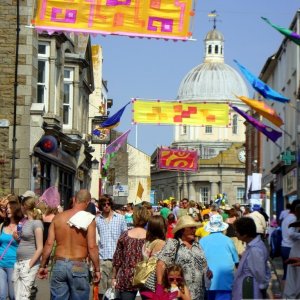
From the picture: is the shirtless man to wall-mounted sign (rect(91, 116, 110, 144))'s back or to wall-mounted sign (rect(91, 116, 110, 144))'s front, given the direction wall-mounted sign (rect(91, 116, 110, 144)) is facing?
to the front

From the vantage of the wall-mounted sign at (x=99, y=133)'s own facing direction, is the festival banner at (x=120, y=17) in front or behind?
in front

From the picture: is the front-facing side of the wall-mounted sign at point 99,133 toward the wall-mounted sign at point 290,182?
no

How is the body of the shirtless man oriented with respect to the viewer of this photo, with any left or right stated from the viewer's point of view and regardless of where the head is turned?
facing away from the viewer

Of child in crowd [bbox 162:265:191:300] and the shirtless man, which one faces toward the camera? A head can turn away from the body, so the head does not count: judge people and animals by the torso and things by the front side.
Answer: the child in crowd

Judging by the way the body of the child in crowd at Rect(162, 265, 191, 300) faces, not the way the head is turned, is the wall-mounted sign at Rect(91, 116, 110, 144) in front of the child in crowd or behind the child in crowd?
behind

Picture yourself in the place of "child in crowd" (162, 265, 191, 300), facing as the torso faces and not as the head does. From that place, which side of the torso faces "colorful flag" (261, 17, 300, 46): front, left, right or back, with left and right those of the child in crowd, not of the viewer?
back

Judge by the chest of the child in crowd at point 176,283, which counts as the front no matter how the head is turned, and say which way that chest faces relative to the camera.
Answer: toward the camera

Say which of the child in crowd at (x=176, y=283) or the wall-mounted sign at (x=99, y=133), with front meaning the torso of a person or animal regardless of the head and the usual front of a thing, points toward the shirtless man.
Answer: the wall-mounted sign

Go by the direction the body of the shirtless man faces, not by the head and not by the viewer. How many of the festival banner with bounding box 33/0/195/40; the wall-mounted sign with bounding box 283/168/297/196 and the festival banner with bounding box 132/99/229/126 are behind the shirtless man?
0

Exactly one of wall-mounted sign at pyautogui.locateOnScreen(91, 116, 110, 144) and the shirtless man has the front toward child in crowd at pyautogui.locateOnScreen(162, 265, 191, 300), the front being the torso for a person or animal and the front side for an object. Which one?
the wall-mounted sign

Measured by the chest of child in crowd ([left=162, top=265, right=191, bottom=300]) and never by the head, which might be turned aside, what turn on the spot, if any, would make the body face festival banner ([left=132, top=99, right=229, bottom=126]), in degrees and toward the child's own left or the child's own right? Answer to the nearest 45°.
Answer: approximately 180°

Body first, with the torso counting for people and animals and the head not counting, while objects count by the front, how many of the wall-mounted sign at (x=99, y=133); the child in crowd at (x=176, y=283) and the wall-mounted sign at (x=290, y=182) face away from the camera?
0

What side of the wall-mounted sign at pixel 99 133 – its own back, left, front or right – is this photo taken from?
front

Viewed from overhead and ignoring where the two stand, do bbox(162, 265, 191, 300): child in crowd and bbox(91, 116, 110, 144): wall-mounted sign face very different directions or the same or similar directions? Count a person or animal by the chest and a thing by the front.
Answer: same or similar directions

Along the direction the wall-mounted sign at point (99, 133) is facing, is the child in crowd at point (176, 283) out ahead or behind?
ahead

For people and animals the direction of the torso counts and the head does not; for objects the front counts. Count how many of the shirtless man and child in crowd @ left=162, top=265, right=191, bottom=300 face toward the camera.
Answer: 1

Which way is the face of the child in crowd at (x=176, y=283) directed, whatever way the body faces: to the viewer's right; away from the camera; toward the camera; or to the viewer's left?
toward the camera

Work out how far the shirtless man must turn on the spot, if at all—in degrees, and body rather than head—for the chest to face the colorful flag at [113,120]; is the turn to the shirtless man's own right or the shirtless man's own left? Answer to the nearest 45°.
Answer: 0° — they already face it
